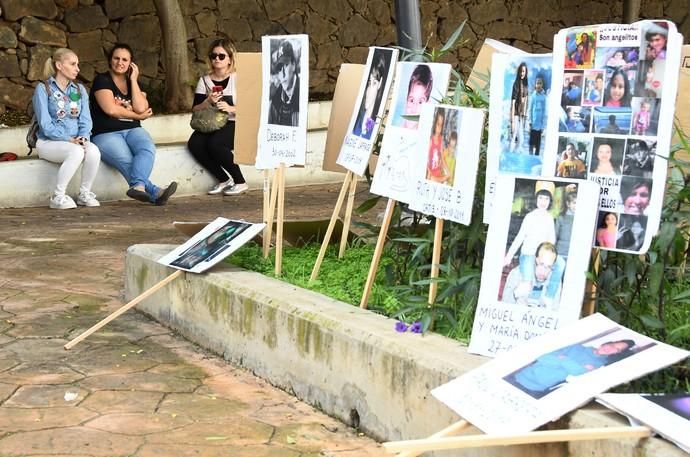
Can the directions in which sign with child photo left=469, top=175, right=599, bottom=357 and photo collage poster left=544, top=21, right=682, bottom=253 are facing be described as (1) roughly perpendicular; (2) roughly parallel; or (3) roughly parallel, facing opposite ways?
roughly parallel

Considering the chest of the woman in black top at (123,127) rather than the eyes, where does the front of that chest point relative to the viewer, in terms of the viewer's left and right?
facing the viewer and to the right of the viewer

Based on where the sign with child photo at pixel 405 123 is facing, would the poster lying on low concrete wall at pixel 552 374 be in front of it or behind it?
in front

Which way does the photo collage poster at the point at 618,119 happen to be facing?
toward the camera

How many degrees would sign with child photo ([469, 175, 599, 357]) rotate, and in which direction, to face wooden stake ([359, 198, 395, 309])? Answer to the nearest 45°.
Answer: approximately 135° to its right

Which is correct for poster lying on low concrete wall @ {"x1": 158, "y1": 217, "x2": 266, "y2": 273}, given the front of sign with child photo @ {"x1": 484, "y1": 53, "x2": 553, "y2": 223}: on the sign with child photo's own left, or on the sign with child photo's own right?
on the sign with child photo's own right

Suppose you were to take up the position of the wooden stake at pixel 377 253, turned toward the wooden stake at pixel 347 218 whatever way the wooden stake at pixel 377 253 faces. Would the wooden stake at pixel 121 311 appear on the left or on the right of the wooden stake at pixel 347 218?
left

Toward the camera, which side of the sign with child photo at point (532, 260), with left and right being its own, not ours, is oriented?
front

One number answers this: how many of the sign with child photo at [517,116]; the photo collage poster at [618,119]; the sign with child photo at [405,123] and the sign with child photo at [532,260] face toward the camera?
4

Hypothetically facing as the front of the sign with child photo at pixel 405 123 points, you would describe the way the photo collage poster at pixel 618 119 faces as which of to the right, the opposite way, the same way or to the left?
the same way

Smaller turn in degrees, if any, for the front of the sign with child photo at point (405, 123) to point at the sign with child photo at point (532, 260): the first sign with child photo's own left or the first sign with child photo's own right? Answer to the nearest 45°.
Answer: approximately 45° to the first sign with child photo's own left

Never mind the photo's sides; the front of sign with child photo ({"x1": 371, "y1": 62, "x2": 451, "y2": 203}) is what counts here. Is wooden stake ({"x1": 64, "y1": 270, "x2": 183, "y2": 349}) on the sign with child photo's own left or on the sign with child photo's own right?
on the sign with child photo's own right
